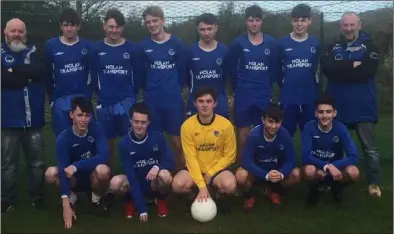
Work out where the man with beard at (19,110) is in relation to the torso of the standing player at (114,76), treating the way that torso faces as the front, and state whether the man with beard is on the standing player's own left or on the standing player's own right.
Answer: on the standing player's own right

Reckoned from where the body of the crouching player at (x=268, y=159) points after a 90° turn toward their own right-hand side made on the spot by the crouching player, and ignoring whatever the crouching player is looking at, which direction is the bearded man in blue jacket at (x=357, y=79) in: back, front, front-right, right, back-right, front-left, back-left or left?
back-right

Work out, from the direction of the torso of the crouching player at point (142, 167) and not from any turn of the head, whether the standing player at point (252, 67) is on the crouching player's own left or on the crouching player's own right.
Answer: on the crouching player's own left

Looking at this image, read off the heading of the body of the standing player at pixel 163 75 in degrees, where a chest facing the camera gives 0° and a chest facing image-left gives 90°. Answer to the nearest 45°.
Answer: approximately 0°

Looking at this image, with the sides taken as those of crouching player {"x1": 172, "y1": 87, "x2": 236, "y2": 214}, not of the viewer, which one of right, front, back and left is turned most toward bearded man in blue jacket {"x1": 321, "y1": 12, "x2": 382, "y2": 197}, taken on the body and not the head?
left
